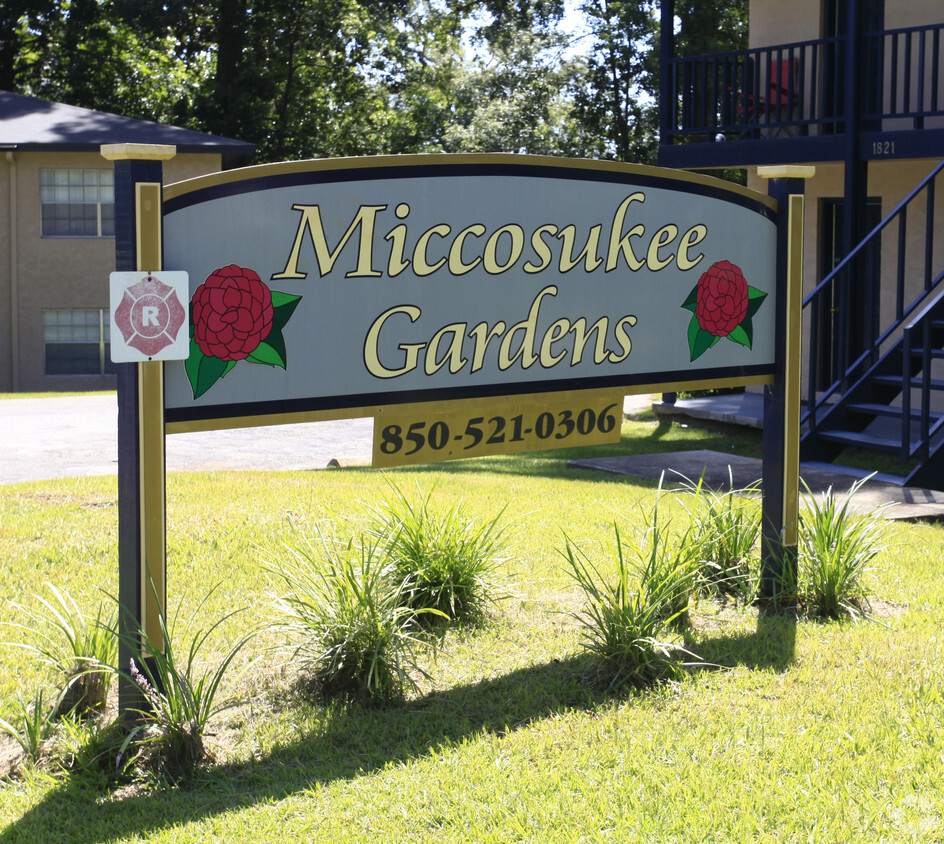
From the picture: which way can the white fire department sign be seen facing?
toward the camera

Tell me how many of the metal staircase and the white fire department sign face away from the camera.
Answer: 0

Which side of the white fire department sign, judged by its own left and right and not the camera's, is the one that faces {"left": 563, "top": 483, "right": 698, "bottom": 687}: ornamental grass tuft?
left

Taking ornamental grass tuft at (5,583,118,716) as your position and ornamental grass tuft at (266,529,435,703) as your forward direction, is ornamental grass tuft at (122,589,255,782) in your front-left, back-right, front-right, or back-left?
front-right

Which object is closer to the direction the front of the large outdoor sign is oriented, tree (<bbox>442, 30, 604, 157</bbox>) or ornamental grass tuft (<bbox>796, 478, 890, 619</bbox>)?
the ornamental grass tuft

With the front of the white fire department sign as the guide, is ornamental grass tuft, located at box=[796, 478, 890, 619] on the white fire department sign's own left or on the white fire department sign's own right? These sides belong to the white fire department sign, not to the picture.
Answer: on the white fire department sign's own left

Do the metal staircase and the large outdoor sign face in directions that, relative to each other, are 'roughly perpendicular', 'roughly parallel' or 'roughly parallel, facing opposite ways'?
roughly perpendicular

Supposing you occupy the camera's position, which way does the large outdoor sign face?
facing the viewer and to the right of the viewer

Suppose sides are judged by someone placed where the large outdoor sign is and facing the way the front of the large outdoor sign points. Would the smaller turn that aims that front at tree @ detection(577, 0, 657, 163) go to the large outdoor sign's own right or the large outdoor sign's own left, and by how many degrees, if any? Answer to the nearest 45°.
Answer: approximately 135° to the large outdoor sign's own left
